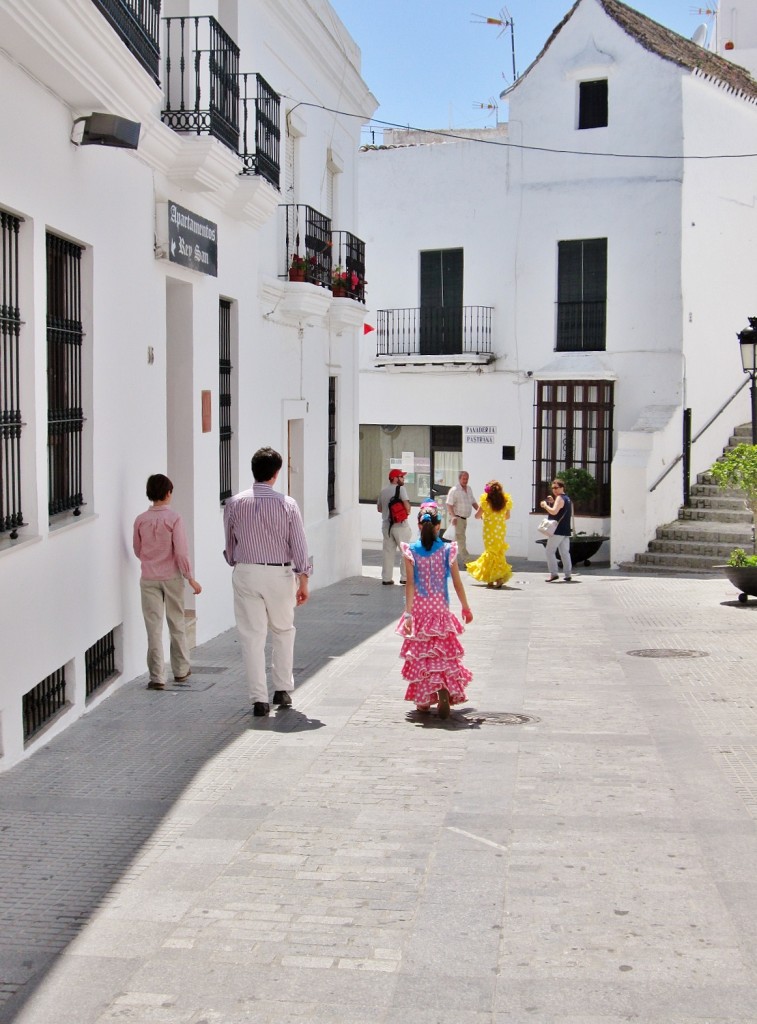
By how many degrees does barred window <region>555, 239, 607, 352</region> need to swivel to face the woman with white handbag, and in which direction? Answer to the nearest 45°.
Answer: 0° — it already faces them

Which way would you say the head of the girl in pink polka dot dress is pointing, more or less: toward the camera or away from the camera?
away from the camera

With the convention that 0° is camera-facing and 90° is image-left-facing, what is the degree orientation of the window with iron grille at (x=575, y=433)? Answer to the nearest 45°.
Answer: approximately 0°

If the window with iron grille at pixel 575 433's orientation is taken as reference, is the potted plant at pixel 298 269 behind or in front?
in front

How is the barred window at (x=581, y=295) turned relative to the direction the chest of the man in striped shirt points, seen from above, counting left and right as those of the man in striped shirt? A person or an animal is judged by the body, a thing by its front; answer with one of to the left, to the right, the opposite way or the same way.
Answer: the opposite way

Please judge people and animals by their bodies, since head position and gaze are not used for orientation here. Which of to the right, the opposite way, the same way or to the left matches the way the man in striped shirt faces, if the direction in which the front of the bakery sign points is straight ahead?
the opposite way

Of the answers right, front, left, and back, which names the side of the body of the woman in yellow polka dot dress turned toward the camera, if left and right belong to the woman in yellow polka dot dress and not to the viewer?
back

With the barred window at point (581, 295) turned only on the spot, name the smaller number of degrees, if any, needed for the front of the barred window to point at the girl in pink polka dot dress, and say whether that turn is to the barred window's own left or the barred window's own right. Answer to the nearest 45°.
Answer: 0° — it already faces them

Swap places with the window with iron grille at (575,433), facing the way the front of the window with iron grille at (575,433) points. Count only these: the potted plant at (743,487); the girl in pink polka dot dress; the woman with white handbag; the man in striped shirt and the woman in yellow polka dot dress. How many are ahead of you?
5

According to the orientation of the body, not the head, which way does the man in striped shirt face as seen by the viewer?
away from the camera

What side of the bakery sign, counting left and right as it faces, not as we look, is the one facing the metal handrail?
left

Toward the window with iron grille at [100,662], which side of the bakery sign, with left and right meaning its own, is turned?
front

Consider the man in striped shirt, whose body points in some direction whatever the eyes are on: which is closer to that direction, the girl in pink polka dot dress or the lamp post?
the lamp post
